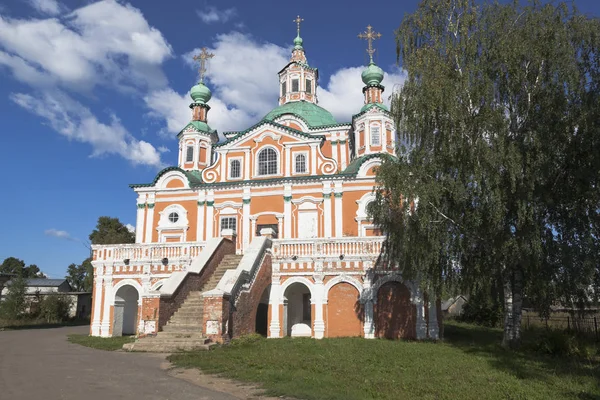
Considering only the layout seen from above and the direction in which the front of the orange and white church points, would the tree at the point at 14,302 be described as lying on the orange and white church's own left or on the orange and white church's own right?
on the orange and white church's own right

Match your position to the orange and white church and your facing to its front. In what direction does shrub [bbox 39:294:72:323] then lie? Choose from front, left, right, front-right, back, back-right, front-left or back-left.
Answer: right

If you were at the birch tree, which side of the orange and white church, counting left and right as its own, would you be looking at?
left

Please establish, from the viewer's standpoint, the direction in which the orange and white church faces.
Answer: facing the viewer and to the left of the viewer
